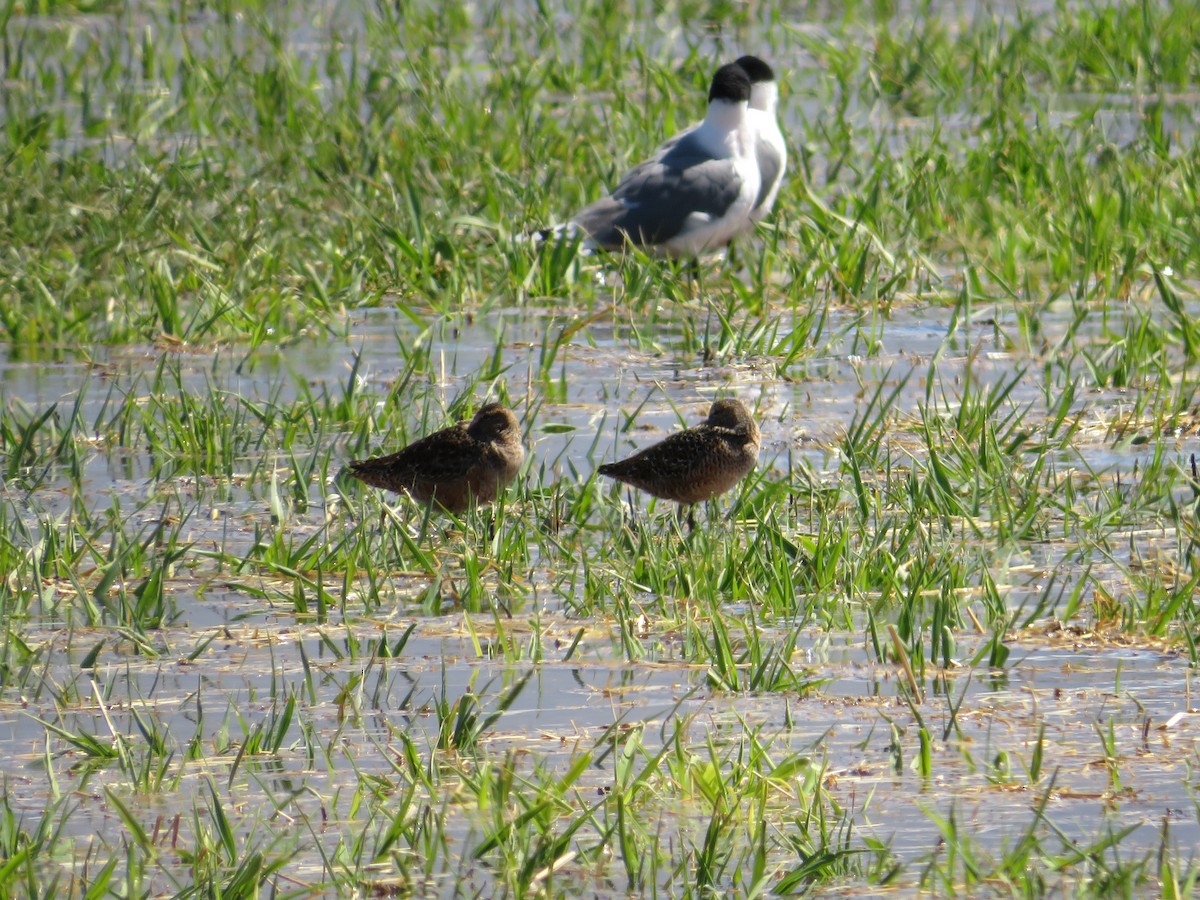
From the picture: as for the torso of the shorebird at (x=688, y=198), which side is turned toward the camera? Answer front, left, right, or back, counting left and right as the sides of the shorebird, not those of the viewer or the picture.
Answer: right

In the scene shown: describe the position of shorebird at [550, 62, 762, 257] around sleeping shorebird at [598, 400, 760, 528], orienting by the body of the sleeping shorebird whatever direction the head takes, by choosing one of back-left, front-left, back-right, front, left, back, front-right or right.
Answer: left

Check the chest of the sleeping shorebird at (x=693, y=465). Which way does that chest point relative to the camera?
to the viewer's right

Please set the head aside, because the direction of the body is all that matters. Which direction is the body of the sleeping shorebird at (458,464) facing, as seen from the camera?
to the viewer's right

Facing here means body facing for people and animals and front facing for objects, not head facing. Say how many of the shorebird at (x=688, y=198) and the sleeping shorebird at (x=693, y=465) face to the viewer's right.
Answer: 2

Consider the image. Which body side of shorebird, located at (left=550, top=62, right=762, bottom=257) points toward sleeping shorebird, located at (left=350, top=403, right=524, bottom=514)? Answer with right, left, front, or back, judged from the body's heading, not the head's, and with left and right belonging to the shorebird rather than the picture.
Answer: right

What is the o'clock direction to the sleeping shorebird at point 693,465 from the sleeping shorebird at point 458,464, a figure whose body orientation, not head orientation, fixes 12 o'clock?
the sleeping shorebird at point 693,465 is roughly at 12 o'clock from the sleeping shorebird at point 458,464.

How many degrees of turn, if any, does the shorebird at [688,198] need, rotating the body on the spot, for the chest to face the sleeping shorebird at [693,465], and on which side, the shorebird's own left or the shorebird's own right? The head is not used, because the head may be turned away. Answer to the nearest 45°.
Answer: approximately 90° to the shorebird's own right

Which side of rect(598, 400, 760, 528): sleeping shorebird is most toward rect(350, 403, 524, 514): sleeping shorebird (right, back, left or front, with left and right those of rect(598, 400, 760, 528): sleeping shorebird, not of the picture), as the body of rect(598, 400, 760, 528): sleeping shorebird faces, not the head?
back

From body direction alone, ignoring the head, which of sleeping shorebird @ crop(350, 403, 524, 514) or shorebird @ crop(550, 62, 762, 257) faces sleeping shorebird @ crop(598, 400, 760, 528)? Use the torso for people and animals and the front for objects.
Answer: sleeping shorebird @ crop(350, 403, 524, 514)
